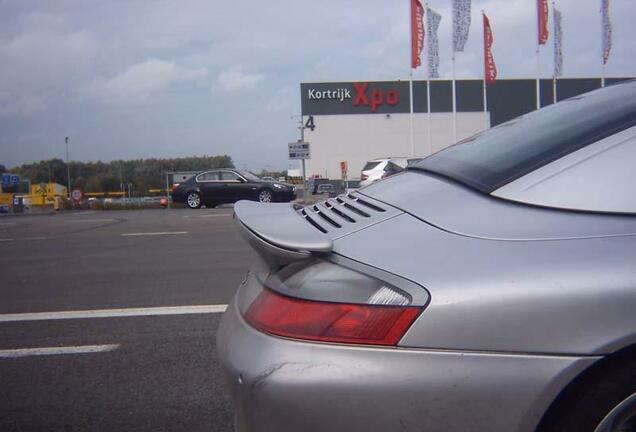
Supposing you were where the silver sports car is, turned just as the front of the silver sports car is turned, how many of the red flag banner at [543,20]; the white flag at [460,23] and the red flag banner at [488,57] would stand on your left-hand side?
3

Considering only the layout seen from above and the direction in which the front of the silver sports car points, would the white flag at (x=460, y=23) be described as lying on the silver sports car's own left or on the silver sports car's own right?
on the silver sports car's own left

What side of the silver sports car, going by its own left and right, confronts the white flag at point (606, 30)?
left

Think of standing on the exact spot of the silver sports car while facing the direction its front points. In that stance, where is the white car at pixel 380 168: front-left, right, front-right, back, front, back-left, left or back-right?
left

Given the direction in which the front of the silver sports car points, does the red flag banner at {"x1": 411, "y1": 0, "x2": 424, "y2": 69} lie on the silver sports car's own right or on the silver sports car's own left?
on the silver sports car's own left

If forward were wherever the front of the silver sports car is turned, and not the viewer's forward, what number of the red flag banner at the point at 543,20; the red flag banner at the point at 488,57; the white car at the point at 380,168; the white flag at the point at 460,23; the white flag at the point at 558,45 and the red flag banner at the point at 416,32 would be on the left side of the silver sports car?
6
